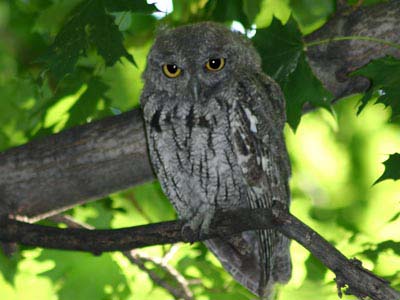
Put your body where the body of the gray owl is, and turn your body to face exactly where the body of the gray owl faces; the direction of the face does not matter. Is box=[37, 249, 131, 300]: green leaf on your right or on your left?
on your right

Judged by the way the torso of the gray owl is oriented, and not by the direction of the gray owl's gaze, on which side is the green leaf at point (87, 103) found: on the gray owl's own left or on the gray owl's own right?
on the gray owl's own right

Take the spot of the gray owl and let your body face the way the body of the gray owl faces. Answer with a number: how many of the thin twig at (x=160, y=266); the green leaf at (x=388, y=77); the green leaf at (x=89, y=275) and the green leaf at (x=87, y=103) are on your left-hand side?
1

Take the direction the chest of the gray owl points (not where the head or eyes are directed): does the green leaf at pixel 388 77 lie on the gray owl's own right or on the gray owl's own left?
on the gray owl's own left

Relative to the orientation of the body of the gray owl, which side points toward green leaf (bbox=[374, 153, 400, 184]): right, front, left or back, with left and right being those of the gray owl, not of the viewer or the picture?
left

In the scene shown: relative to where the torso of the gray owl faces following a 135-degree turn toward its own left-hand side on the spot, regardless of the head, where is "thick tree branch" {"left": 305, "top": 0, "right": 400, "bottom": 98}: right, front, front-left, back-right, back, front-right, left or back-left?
front

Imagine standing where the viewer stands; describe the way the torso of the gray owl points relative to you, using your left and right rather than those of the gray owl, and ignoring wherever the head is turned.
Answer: facing the viewer and to the left of the viewer

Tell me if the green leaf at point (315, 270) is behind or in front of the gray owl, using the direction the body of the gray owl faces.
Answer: behind
